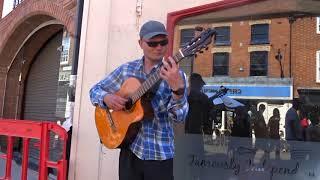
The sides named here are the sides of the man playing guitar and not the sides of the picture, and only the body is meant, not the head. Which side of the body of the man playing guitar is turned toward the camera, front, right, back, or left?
front

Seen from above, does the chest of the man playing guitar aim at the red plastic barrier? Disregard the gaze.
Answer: no
